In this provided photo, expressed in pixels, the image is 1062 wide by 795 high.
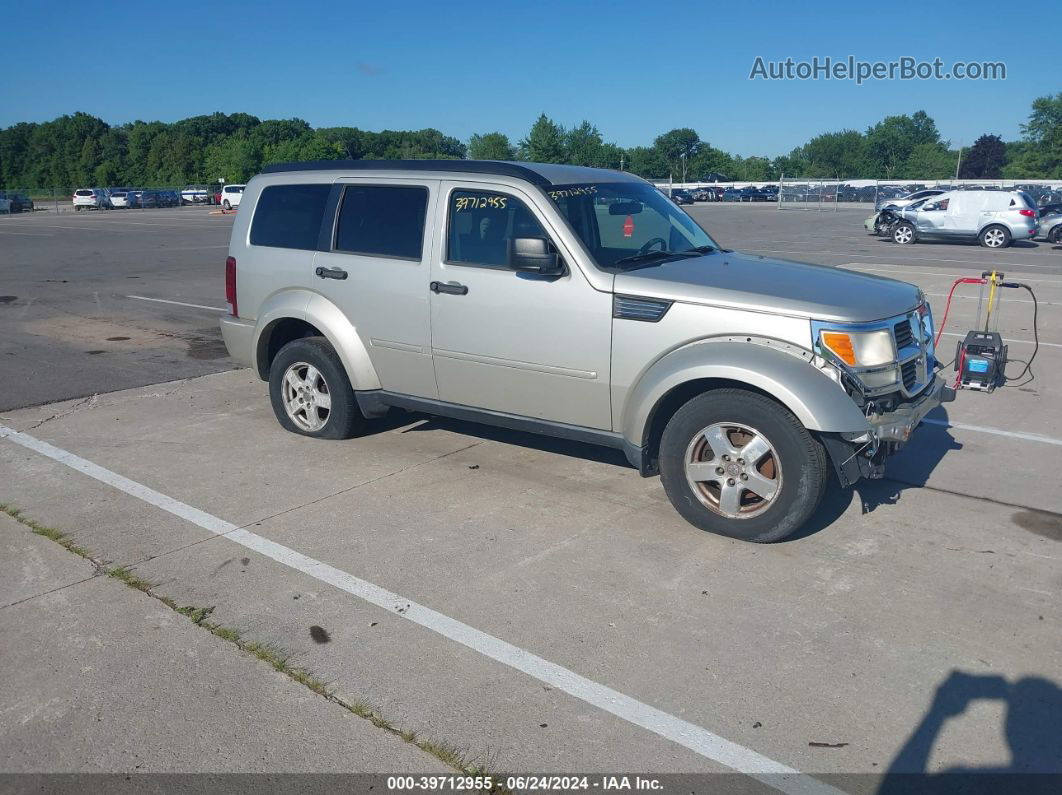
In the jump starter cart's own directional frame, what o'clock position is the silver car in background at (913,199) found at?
The silver car in background is roughly at 6 o'clock from the jump starter cart.

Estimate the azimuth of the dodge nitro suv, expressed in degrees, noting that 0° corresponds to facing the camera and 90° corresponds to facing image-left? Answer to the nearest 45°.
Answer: approximately 315°

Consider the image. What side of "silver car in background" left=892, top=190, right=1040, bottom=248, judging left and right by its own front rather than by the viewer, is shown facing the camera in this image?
left

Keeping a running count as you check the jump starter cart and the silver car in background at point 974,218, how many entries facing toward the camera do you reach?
1

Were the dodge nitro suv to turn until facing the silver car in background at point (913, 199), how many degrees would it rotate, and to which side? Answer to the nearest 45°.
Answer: approximately 135° to its left

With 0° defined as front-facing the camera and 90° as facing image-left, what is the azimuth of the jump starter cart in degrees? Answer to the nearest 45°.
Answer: approximately 0°

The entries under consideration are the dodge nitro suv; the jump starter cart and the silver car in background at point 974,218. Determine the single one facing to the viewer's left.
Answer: the silver car in background

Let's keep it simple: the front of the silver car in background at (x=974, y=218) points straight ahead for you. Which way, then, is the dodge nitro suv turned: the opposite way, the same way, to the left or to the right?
the opposite way

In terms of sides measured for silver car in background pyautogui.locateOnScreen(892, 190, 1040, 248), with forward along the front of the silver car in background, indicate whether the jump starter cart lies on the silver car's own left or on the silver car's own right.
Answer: on the silver car's own left

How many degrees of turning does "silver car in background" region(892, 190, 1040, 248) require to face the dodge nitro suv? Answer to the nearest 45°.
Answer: approximately 90° to its left

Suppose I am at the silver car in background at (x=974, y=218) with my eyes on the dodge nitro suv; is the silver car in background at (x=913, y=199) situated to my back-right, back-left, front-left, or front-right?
back-right

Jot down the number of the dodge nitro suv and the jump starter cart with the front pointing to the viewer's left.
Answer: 0
